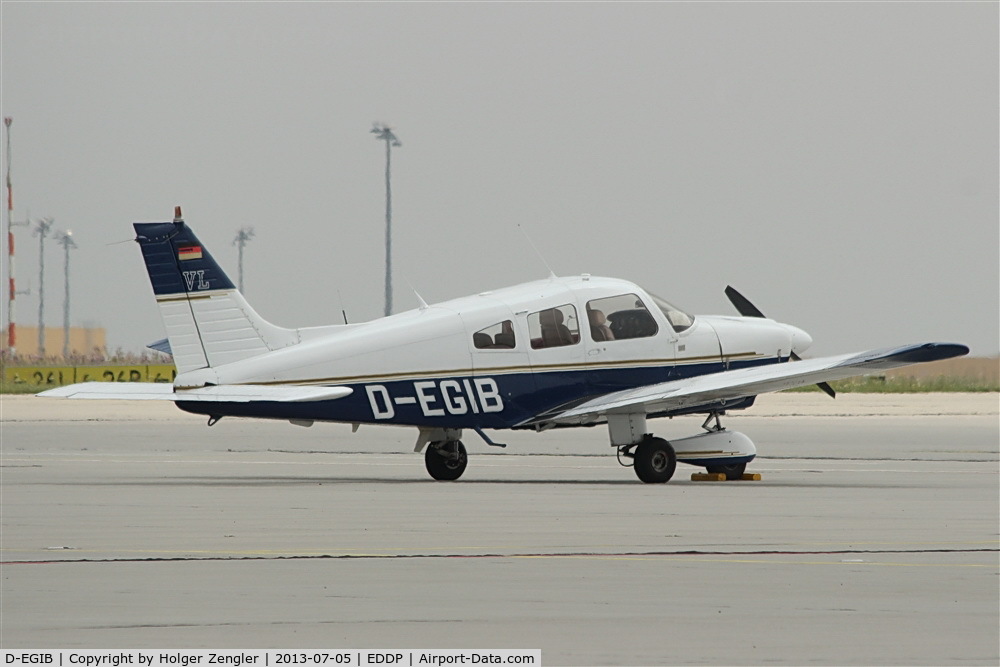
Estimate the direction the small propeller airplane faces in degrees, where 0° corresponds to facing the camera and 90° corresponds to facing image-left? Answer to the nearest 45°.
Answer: approximately 225°
